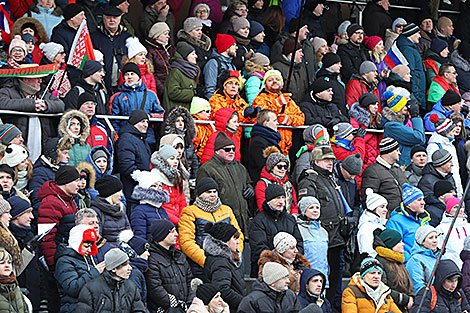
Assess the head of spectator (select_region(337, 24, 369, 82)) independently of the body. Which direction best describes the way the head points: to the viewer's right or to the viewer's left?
to the viewer's right

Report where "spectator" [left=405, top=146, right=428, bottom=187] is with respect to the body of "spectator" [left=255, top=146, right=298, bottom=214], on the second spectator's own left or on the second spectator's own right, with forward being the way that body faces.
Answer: on the second spectator's own left

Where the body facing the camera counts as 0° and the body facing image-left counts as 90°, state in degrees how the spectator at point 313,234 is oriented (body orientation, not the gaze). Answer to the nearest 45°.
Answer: approximately 315°

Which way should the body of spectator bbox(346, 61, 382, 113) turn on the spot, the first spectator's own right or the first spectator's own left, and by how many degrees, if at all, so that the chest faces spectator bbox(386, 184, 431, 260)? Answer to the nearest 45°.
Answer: approximately 45° to the first spectator's own right

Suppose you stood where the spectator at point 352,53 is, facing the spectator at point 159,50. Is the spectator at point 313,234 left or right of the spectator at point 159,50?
left
